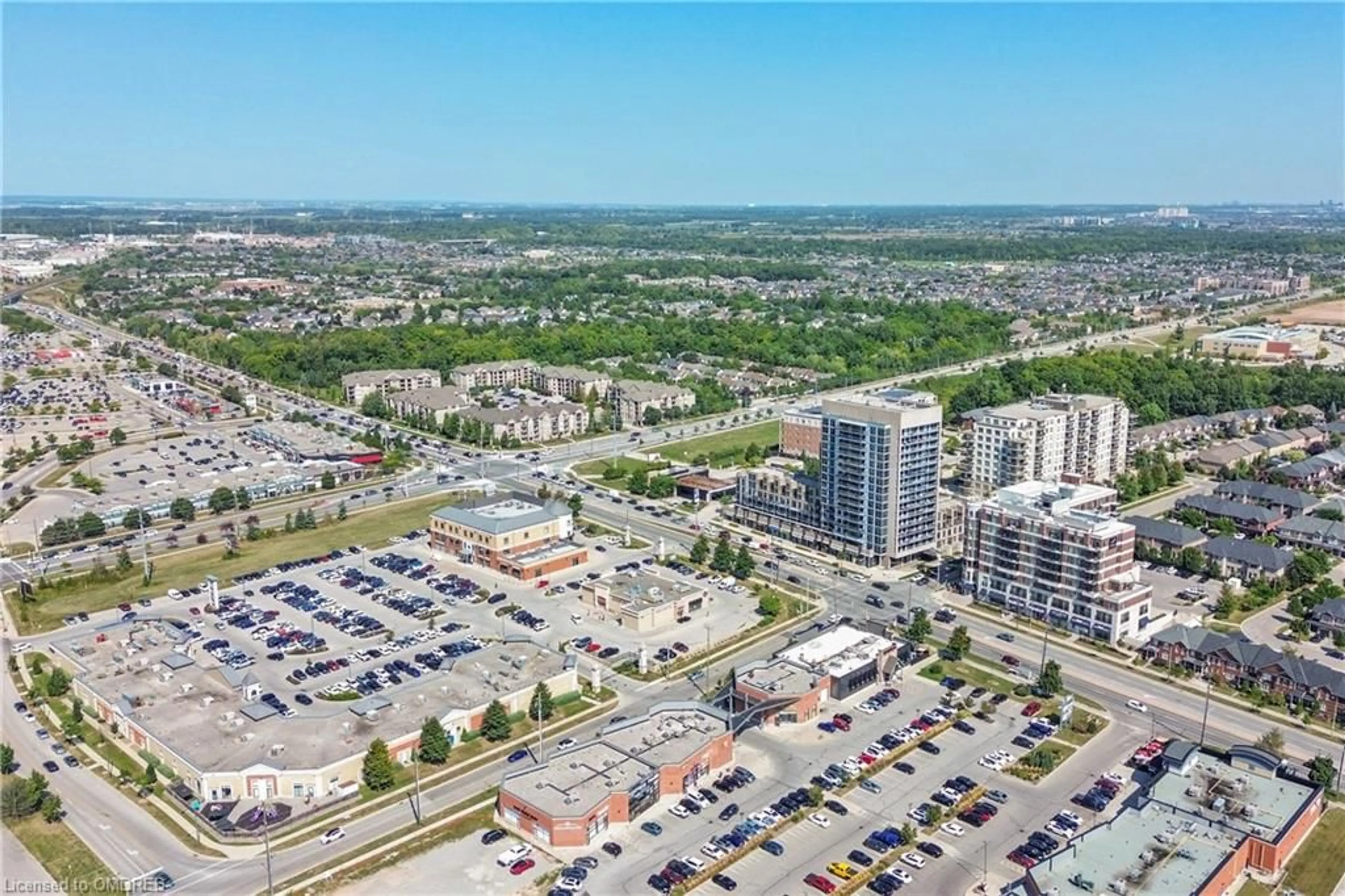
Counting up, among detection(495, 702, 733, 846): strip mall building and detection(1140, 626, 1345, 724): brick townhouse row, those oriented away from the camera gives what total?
0

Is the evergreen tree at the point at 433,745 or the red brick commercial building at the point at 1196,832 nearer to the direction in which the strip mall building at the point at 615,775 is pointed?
the red brick commercial building

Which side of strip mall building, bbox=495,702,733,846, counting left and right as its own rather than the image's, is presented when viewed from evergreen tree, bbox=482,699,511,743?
back

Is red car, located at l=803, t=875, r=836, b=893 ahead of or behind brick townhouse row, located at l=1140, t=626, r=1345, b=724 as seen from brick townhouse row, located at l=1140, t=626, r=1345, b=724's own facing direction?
ahead

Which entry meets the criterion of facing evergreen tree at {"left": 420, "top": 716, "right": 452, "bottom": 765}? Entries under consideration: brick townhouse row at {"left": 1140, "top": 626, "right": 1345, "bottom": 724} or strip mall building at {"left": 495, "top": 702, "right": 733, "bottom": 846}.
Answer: the brick townhouse row

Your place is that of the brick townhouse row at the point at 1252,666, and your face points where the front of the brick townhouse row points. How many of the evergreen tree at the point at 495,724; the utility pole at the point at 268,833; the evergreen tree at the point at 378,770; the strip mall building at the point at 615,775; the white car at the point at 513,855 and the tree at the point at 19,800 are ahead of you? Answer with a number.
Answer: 6

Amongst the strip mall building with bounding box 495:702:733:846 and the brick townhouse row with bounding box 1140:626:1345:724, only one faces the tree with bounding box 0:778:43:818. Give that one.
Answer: the brick townhouse row

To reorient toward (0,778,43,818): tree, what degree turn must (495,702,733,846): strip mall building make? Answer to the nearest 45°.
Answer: approximately 135° to its right

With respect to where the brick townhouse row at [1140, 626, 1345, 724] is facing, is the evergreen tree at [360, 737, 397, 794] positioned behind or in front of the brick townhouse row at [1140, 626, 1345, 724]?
in front

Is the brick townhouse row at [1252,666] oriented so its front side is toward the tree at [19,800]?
yes

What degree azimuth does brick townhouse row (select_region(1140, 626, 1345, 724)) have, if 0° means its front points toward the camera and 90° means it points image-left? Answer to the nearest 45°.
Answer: approximately 45°

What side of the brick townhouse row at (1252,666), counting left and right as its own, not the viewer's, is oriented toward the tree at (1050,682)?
front

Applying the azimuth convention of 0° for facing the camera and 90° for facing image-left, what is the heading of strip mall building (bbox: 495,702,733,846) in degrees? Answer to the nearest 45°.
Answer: approximately 315°

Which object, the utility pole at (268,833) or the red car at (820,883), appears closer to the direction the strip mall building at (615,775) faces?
the red car

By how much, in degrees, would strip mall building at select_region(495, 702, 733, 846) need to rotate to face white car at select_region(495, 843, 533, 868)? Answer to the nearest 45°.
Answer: approximately 90° to its right

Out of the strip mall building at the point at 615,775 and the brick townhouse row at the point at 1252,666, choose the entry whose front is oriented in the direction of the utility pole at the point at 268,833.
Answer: the brick townhouse row
